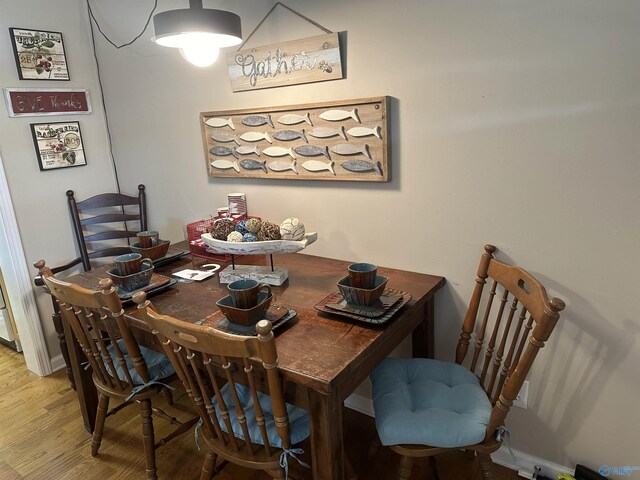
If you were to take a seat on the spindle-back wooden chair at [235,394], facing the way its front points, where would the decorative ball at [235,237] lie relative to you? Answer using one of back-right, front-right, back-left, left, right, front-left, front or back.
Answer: front-left

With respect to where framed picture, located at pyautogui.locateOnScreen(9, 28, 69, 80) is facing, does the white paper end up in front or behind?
in front

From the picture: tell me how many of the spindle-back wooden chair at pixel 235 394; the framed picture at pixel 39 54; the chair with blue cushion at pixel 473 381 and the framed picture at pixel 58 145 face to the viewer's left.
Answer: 1

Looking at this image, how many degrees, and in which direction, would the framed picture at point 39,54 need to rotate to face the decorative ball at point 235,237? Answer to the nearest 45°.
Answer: approximately 45° to its right

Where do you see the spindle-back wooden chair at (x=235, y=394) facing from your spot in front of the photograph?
facing away from the viewer and to the right of the viewer

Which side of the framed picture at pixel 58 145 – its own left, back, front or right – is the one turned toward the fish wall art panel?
front

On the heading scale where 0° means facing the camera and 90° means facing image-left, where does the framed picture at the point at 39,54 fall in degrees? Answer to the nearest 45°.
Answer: approximately 315°

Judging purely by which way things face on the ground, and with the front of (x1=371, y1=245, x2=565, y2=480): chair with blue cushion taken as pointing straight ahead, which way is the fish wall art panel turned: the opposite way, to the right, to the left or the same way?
to the left

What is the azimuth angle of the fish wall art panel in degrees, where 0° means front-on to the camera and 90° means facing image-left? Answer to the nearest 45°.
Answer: approximately 45°

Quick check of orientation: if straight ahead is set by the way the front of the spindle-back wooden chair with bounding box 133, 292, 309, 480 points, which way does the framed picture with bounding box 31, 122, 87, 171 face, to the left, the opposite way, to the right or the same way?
to the right

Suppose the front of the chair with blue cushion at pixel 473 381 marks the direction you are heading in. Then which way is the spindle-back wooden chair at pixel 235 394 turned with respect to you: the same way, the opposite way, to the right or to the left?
to the right
